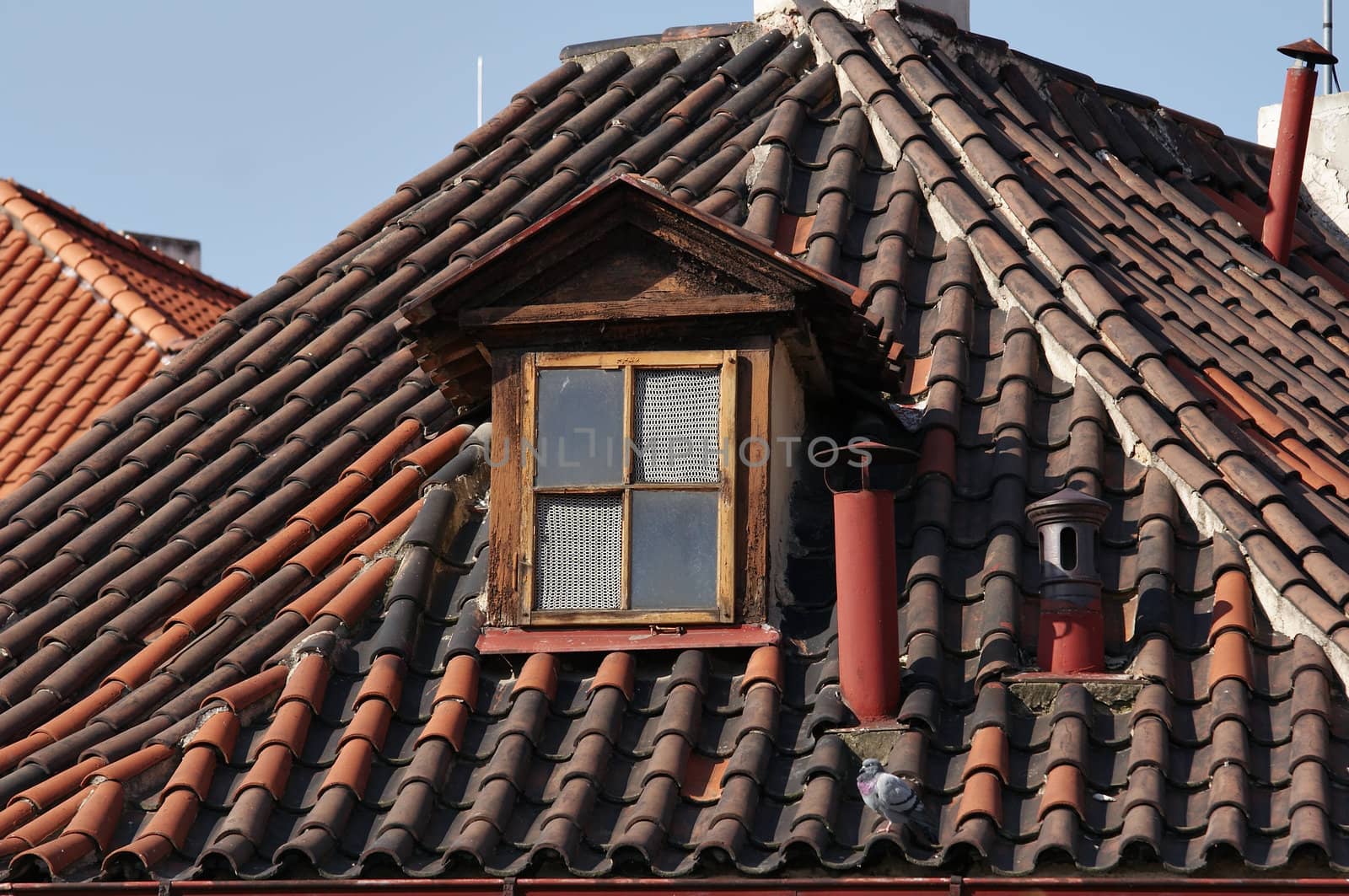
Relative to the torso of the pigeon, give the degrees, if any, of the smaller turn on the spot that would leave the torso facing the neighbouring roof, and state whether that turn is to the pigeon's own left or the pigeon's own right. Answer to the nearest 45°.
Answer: approximately 45° to the pigeon's own right

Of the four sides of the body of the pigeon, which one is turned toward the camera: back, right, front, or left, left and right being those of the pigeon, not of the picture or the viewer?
left

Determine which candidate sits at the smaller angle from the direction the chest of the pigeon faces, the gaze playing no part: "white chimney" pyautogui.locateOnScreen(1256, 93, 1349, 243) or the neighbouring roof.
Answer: the neighbouring roof

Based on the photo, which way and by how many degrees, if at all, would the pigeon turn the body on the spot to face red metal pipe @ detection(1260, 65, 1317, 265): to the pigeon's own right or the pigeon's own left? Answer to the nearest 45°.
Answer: approximately 135° to the pigeon's own right
